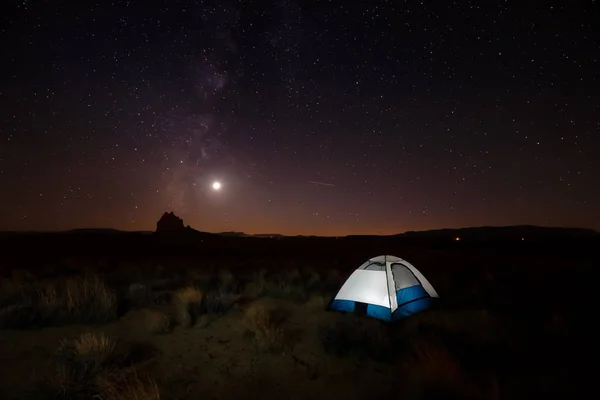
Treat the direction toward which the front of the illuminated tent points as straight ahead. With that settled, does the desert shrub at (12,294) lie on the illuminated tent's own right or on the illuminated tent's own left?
on the illuminated tent's own right

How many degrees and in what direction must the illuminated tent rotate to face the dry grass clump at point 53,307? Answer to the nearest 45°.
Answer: approximately 135° to its right

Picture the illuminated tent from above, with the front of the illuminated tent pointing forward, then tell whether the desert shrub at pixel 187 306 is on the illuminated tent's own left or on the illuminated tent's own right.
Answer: on the illuminated tent's own right

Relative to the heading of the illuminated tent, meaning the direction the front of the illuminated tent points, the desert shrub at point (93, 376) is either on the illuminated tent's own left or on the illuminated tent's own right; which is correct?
on the illuminated tent's own right

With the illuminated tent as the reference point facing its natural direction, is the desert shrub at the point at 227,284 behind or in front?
behind

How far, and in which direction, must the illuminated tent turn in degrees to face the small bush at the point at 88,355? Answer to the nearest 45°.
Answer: approximately 90° to its right

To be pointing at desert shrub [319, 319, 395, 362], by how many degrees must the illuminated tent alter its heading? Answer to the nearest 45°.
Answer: approximately 45° to its right

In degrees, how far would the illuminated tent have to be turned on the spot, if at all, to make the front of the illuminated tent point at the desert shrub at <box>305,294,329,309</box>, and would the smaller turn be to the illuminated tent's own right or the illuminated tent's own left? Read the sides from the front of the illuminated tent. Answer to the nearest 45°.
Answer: approximately 180°

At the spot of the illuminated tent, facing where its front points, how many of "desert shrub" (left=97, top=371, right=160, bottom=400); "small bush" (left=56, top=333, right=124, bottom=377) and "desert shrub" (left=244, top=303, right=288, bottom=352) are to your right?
3

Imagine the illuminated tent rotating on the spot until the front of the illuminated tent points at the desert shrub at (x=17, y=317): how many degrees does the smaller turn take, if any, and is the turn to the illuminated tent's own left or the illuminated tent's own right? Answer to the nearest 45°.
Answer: approximately 135° to the illuminated tent's own right

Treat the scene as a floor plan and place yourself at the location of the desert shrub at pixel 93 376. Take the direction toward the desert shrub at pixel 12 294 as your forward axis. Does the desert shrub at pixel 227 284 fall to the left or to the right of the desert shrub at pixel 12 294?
right
